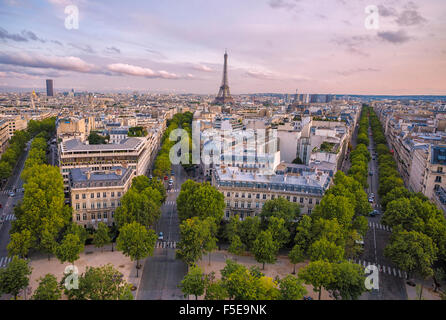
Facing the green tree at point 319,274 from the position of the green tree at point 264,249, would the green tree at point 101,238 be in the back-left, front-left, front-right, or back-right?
back-right

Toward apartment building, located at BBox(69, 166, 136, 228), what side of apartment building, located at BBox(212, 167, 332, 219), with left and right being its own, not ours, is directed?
right

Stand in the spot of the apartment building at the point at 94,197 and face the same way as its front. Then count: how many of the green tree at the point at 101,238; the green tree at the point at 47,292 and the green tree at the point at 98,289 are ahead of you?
3

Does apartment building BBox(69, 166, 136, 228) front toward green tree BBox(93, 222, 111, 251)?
yes

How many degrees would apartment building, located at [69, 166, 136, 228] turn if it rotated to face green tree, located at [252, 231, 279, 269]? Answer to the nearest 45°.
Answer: approximately 45° to its left

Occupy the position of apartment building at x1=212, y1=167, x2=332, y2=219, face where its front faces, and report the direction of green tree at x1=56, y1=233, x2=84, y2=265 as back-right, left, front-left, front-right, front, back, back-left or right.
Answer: front-right

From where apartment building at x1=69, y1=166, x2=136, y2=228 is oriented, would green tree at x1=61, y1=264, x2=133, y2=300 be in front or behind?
in front

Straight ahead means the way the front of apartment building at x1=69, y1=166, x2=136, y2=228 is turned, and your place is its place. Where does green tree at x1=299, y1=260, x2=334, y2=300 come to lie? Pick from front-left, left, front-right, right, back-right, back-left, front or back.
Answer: front-left

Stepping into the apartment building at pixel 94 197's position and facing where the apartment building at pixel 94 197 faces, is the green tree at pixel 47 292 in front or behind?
in front

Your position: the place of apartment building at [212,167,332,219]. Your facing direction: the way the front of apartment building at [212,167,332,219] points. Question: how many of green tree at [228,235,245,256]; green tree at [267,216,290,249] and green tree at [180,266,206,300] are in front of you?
3

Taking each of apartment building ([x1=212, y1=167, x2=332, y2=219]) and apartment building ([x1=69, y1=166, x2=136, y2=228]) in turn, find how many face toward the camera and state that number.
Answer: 2

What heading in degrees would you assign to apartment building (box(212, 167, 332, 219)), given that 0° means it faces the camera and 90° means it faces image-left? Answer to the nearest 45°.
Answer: approximately 0°

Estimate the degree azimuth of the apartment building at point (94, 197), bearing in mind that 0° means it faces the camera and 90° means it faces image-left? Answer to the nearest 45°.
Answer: approximately 0°

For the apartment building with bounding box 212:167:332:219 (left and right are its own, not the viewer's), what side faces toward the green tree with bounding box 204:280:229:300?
front

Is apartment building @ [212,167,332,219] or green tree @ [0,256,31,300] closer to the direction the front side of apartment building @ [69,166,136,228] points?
the green tree
